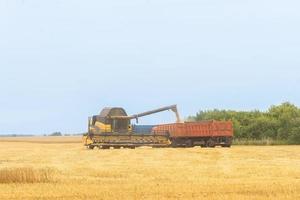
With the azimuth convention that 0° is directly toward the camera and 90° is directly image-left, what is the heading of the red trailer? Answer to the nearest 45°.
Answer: approximately 90°
